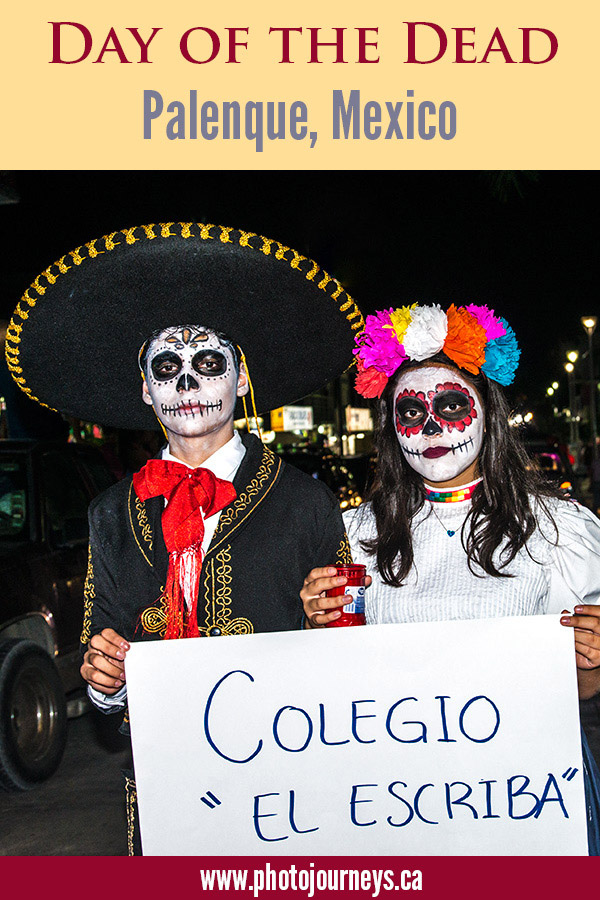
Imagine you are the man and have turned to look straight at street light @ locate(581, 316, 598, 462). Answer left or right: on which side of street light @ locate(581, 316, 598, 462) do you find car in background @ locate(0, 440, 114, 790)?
left

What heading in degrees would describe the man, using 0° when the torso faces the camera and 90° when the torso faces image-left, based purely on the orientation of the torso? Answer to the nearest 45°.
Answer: approximately 0°

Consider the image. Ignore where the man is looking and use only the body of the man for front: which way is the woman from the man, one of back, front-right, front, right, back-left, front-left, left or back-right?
left

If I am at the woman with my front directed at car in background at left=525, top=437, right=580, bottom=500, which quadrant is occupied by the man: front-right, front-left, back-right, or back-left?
back-left

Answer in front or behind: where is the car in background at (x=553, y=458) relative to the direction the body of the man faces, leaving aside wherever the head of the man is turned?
behind

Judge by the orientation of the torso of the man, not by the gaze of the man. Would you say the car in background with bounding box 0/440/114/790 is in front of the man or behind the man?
behind

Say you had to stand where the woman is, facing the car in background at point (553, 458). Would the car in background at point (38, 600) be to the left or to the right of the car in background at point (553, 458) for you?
left
